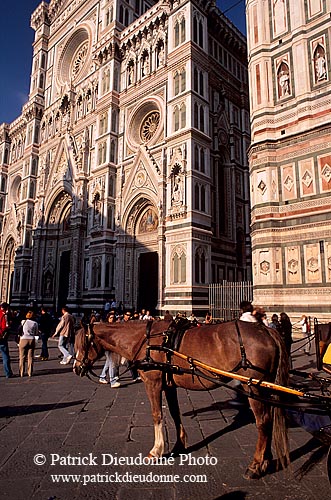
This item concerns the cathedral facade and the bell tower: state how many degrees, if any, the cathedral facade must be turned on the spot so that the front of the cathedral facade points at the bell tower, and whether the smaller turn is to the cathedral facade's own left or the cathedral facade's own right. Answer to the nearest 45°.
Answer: approximately 90° to the cathedral facade's own left

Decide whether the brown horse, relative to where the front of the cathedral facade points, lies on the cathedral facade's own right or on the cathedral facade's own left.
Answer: on the cathedral facade's own left
